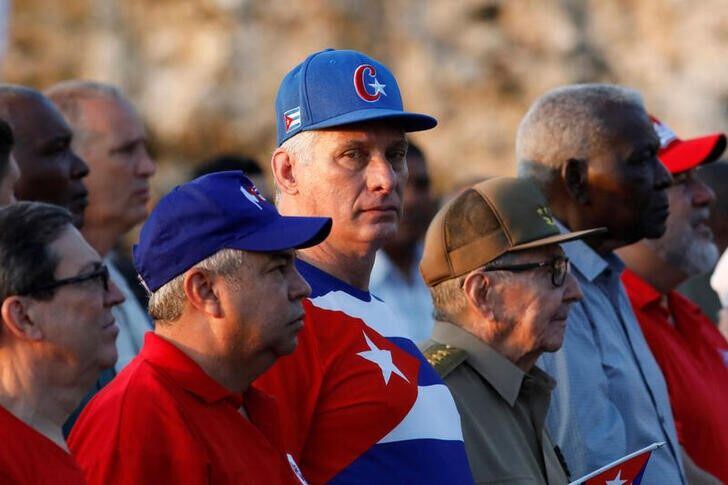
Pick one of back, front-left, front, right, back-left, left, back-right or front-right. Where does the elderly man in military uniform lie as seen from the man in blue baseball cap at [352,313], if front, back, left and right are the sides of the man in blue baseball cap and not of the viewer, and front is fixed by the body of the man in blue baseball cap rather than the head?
left

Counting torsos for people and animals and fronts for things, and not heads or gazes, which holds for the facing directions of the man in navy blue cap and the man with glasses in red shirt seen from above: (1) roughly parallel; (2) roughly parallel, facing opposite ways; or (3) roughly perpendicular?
roughly parallel

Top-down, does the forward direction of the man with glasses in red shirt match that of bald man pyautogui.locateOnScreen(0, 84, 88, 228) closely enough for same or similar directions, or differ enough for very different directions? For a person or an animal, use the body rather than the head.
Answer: same or similar directions

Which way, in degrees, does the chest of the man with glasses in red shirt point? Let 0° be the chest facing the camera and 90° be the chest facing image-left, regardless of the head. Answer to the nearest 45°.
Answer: approximately 270°

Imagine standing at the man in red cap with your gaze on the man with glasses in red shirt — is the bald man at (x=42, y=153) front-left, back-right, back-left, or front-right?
front-right

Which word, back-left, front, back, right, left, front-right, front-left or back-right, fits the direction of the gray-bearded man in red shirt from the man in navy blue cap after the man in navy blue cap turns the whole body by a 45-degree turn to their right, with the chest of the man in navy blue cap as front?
left

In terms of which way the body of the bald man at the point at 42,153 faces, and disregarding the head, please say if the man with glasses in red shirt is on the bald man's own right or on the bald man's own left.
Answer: on the bald man's own right

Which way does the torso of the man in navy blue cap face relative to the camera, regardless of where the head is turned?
to the viewer's right

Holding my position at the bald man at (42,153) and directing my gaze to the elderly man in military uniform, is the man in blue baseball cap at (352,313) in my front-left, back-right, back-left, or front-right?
front-right

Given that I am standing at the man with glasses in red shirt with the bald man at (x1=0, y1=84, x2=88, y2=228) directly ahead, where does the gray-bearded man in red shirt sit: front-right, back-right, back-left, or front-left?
front-right

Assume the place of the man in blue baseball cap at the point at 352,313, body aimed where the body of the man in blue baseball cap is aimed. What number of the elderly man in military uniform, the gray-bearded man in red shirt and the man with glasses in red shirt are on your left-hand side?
2

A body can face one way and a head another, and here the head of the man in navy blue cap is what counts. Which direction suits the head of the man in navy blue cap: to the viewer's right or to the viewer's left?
to the viewer's right

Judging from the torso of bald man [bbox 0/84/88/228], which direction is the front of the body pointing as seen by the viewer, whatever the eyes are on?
to the viewer's right

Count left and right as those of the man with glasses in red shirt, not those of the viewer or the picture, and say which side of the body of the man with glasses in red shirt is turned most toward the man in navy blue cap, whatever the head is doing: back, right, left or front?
front

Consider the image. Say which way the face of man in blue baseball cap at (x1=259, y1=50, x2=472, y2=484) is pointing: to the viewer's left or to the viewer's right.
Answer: to the viewer's right

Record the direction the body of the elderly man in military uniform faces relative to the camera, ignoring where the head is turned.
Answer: to the viewer's right

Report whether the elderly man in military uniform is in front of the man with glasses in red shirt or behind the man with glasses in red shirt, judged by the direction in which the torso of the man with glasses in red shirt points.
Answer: in front
